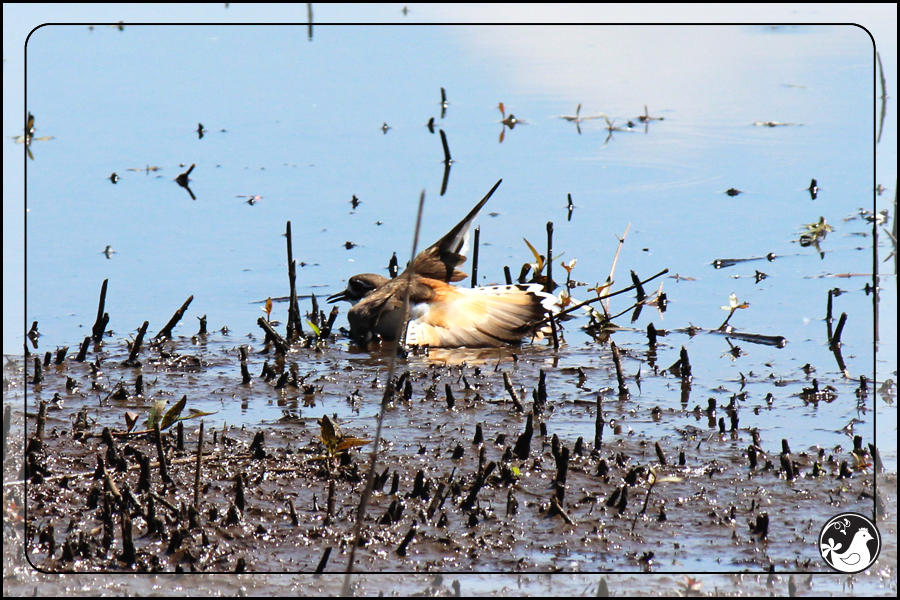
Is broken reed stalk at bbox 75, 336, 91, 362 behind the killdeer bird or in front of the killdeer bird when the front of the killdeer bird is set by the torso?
in front

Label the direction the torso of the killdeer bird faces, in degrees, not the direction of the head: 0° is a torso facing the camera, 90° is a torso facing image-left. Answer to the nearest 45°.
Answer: approximately 90°

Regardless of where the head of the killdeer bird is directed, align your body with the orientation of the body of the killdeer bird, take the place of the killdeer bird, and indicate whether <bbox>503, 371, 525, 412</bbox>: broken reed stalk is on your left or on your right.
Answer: on your left

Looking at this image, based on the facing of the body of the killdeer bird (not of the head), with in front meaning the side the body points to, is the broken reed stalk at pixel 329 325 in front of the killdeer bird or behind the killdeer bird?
in front

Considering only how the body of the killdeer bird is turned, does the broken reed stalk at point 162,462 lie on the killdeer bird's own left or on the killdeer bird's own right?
on the killdeer bird's own left

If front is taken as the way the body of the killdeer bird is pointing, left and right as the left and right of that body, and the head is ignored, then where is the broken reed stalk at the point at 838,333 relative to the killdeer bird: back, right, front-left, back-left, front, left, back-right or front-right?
back

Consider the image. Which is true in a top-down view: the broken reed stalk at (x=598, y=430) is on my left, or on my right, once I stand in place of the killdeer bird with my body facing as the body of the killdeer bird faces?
on my left

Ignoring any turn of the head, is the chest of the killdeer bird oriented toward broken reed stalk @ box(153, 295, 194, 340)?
yes
